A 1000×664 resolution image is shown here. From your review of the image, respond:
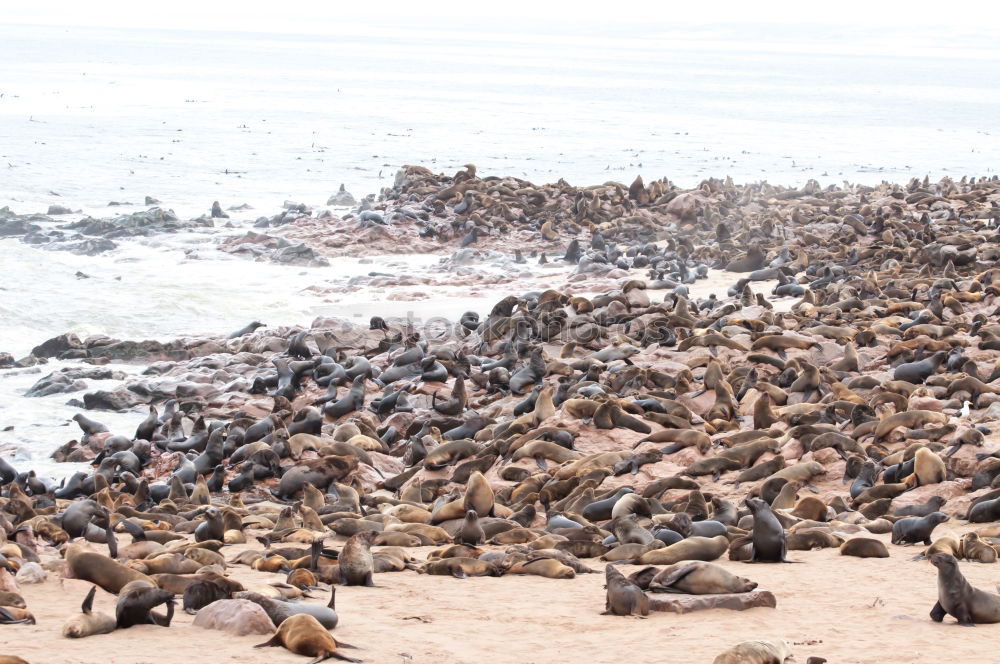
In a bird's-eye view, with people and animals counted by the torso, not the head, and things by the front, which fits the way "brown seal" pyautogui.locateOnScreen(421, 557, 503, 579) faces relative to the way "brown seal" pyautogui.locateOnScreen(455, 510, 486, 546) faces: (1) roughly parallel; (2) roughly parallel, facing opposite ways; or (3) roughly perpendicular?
roughly perpendicular

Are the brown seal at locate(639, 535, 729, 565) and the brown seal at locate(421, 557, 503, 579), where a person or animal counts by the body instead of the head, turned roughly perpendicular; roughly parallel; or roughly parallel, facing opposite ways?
roughly parallel, facing opposite ways

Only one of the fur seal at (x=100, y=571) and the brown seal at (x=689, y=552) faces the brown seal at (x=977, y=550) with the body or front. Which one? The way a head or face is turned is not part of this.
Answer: the brown seal at (x=689, y=552)

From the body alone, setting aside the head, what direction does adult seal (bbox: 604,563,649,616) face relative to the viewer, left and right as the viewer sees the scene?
facing to the left of the viewer

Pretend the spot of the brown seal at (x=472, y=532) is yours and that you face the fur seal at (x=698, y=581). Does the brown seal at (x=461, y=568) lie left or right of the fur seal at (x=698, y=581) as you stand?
right

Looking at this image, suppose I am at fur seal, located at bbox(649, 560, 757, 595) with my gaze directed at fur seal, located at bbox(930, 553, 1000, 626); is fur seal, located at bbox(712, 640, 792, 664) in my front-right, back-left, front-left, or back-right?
front-right

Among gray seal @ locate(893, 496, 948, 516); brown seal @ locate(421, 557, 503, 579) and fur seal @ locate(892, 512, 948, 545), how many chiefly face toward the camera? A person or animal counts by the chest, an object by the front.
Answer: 0

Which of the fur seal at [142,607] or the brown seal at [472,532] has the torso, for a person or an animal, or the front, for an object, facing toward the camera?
the brown seal

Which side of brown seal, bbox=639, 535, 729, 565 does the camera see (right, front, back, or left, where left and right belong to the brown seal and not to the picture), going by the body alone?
right

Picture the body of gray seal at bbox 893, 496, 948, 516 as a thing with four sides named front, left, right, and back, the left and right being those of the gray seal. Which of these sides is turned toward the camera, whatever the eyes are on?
right

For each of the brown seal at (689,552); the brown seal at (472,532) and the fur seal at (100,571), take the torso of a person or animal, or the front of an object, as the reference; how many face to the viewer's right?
1

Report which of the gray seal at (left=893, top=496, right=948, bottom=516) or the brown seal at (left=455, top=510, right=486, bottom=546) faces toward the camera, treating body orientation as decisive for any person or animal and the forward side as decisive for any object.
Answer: the brown seal

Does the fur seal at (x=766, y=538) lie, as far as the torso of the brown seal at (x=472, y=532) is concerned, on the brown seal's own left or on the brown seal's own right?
on the brown seal's own left

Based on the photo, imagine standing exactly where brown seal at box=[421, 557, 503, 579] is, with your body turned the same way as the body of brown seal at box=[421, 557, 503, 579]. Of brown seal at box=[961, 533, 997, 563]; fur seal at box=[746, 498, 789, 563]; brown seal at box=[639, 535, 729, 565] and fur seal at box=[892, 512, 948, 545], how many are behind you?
4

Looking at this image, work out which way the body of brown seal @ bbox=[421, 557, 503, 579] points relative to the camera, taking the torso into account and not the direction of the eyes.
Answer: to the viewer's left

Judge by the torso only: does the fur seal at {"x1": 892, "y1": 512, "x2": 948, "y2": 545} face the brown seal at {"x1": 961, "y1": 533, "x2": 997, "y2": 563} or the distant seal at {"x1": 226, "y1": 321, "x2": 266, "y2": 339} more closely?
the brown seal
